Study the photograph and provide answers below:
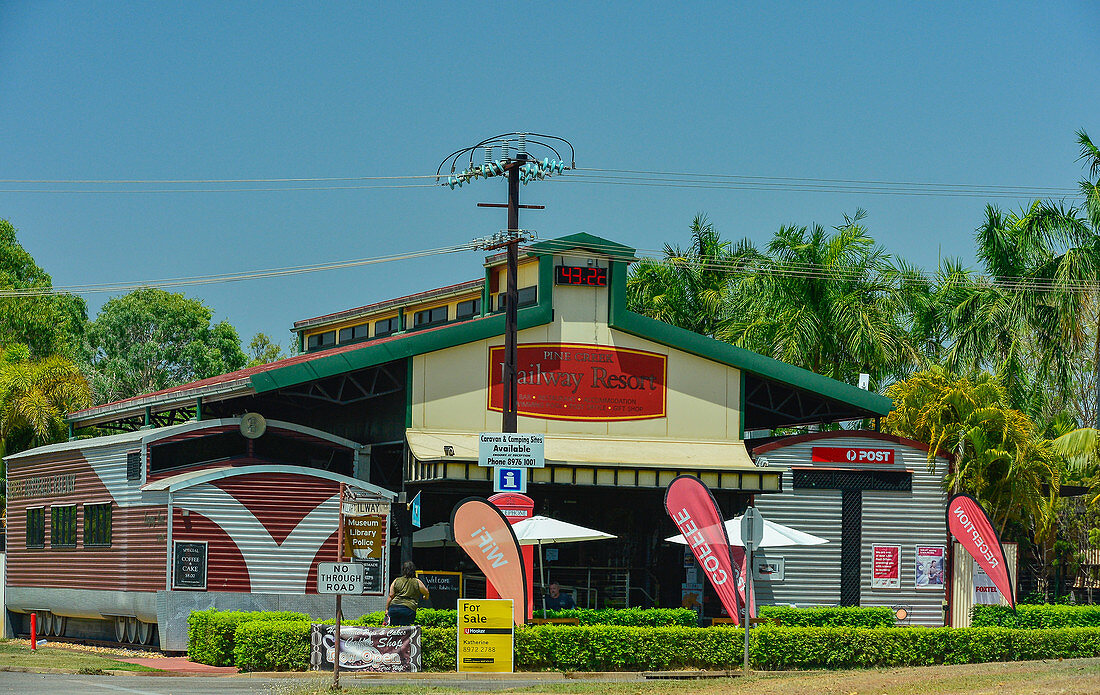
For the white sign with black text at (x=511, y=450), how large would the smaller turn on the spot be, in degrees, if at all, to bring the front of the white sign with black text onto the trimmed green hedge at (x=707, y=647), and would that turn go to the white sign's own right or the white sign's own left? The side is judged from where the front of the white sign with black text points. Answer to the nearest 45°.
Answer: approximately 90° to the white sign's own left

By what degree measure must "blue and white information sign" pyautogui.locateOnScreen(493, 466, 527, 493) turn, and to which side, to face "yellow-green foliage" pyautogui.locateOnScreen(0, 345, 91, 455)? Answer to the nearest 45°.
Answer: approximately 135° to its right

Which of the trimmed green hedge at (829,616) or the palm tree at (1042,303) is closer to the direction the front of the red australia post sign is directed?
the trimmed green hedge

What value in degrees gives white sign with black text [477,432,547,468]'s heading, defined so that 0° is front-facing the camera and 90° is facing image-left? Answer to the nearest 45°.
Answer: approximately 0°

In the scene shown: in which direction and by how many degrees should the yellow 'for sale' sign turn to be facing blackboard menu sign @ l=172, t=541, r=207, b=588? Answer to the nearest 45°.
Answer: approximately 135° to its right

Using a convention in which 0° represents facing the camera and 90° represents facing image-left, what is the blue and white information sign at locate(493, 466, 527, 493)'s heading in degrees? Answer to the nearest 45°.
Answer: approximately 0°
